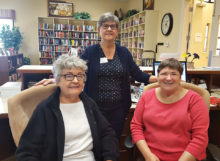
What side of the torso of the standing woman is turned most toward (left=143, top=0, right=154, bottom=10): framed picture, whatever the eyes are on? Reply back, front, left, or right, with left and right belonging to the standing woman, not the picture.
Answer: back

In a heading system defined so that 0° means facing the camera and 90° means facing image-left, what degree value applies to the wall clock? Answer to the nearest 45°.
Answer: approximately 45°

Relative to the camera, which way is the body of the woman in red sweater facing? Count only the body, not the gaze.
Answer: toward the camera

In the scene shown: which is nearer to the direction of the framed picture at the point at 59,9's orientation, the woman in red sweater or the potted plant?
the woman in red sweater

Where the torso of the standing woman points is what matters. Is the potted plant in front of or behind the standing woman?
behind

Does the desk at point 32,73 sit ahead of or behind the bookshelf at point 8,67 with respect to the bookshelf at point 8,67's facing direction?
ahead

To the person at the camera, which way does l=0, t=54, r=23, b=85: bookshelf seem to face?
facing the viewer and to the right of the viewer

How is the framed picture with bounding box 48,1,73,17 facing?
toward the camera

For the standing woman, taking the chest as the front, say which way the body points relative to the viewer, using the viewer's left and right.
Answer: facing the viewer

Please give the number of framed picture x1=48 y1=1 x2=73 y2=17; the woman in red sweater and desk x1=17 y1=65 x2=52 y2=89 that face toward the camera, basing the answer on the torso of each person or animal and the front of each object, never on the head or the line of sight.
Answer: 3

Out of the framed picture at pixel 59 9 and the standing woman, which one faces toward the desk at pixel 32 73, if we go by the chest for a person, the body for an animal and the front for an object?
the framed picture

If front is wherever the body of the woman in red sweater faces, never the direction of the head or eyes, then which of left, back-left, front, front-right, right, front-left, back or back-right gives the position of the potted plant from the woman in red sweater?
back-right

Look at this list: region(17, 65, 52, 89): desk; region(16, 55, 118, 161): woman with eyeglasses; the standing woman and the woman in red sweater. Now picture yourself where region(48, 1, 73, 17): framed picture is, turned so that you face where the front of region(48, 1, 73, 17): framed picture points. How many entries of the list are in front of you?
4

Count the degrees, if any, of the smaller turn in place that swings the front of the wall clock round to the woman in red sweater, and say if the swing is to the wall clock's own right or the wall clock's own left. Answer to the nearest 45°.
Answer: approximately 45° to the wall clock's own left
